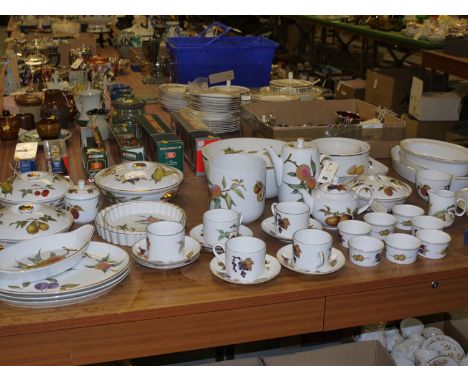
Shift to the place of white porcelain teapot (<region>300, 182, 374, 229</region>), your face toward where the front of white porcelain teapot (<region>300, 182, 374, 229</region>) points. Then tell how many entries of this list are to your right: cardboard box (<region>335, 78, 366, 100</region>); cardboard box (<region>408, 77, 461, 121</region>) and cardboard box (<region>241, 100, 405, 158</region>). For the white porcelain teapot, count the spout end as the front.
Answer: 3

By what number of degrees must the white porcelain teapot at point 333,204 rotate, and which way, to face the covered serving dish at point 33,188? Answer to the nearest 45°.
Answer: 0° — it already faces it

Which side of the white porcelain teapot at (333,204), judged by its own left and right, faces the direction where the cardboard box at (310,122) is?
right

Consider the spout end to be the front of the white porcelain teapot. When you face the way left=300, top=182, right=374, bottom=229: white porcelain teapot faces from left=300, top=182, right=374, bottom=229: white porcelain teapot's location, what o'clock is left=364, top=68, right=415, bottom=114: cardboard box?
The cardboard box is roughly at 3 o'clock from the white porcelain teapot.

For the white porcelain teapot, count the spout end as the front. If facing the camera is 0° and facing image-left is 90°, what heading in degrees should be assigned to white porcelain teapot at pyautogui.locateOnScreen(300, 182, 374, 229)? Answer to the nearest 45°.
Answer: approximately 90°

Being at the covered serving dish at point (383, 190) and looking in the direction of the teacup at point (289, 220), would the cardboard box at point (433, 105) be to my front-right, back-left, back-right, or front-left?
back-right
